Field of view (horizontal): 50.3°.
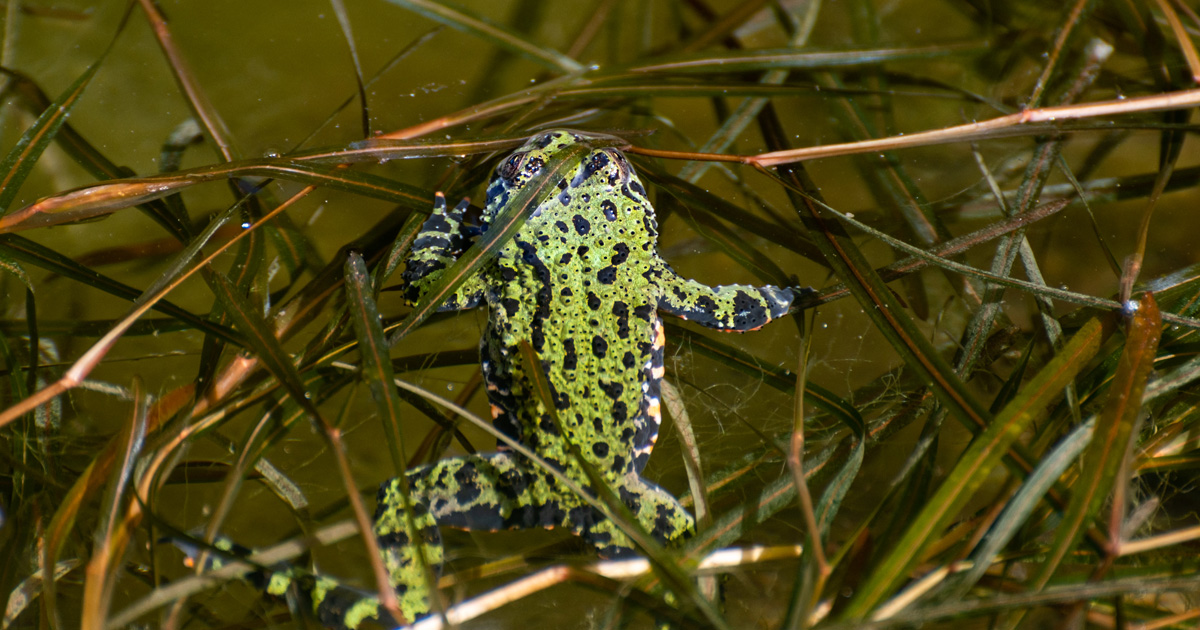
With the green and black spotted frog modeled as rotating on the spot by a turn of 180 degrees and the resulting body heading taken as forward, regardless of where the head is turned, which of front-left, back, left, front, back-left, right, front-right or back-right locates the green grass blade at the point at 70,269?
right

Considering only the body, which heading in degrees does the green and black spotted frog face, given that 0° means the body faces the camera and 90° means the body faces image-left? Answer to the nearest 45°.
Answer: approximately 180°

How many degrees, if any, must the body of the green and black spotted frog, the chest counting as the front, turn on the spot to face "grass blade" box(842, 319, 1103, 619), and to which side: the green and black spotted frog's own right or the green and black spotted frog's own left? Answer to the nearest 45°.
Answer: approximately 135° to the green and black spotted frog's own right
